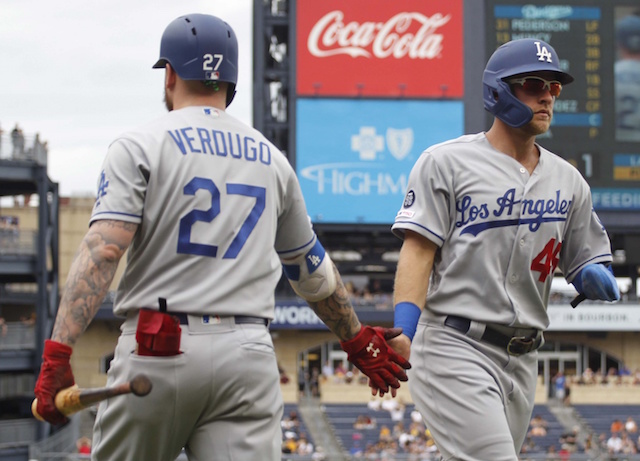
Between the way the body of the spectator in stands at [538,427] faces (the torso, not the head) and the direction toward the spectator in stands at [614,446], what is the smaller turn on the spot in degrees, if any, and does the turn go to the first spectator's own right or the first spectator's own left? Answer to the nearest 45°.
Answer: approximately 45° to the first spectator's own left

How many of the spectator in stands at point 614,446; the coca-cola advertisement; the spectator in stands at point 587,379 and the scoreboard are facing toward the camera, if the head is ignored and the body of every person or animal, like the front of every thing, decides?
4

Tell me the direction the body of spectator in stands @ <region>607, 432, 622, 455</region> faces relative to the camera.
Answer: toward the camera

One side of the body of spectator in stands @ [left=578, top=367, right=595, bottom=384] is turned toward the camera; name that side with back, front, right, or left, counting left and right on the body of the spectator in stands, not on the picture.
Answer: front

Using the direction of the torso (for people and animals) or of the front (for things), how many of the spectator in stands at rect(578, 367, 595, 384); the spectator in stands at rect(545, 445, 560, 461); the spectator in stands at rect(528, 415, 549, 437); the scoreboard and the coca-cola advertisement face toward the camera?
5

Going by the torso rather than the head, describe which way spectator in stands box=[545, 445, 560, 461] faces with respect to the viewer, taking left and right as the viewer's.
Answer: facing the viewer

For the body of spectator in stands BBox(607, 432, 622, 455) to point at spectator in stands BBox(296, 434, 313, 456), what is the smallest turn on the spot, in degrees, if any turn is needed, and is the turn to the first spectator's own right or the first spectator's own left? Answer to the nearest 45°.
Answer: approximately 45° to the first spectator's own right

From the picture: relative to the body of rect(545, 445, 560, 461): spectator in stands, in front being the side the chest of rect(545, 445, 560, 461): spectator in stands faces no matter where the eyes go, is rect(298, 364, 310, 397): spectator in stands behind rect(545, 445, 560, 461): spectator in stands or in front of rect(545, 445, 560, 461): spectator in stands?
behind

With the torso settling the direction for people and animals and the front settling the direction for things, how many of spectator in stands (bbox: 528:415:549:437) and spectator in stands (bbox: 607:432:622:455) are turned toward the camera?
2

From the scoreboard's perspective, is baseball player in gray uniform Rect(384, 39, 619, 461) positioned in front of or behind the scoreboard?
in front

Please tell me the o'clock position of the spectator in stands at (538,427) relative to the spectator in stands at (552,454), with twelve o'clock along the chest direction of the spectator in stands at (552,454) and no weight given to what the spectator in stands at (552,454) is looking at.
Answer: the spectator in stands at (538,427) is roughly at 6 o'clock from the spectator in stands at (552,454).

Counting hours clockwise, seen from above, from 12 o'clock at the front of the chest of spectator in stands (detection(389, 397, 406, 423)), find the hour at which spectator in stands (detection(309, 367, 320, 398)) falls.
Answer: spectator in stands (detection(309, 367, 320, 398)) is roughly at 5 o'clock from spectator in stands (detection(389, 397, 406, 423)).
